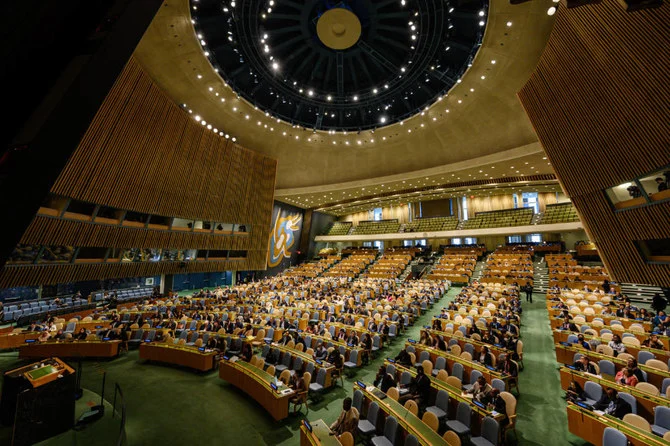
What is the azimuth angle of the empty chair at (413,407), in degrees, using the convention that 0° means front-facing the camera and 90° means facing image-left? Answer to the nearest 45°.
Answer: approximately 45°

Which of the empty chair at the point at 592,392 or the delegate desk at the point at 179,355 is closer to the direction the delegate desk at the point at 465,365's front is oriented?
the delegate desk

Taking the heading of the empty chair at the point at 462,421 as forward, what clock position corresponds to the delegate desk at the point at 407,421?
The delegate desk is roughly at 12 o'clock from the empty chair.

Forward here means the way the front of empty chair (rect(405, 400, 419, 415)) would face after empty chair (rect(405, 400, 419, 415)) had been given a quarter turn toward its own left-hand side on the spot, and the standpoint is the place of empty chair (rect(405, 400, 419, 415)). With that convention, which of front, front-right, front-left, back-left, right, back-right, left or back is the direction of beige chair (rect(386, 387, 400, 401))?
back

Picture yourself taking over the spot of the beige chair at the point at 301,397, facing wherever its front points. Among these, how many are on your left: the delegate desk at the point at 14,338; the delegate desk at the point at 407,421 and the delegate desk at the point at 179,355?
1

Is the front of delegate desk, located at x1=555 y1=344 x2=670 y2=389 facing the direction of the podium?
yes

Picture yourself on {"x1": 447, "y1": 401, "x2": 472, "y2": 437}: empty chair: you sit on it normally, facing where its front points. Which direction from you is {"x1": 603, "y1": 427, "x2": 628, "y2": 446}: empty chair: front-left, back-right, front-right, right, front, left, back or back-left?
back-left

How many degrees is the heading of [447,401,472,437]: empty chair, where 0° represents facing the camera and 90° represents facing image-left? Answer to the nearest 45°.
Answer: approximately 45°

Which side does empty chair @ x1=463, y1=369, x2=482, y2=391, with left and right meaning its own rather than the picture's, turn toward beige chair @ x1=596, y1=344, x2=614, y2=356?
back

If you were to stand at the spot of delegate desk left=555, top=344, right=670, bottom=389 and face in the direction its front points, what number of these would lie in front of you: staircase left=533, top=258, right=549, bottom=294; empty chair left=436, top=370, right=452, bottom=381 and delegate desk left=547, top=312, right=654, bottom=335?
1
